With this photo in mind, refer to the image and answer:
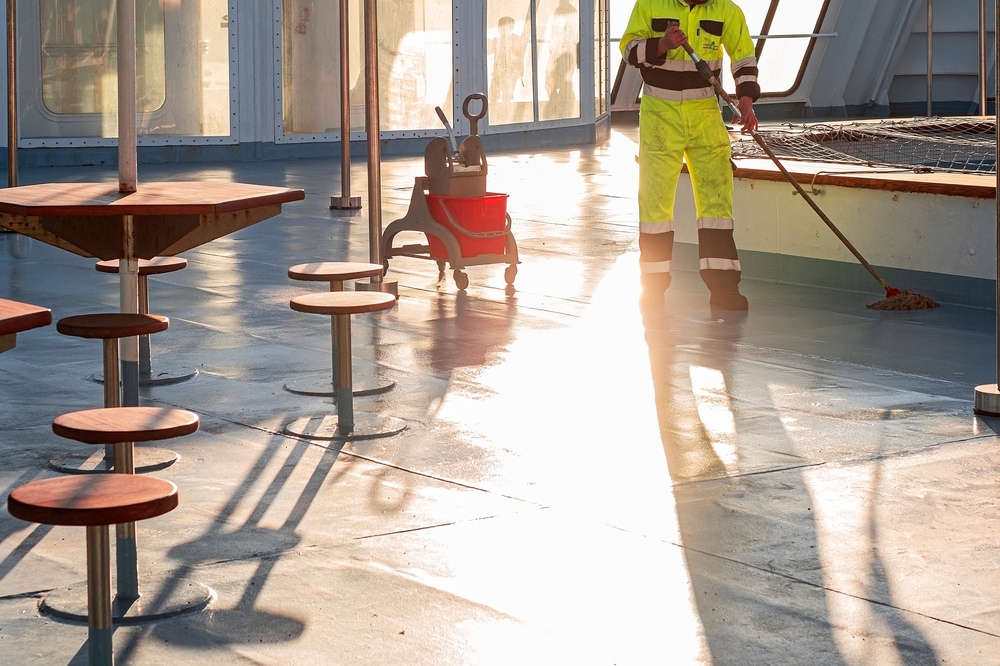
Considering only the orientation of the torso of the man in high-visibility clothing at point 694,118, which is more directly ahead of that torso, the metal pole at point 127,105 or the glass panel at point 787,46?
the metal pole

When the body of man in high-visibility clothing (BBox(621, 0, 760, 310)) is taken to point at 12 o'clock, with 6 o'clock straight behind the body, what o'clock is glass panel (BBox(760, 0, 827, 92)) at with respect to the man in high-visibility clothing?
The glass panel is roughly at 6 o'clock from the man in high-visibility clothing.

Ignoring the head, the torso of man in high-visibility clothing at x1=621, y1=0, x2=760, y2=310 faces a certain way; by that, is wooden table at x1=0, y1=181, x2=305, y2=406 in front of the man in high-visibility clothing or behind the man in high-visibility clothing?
in front

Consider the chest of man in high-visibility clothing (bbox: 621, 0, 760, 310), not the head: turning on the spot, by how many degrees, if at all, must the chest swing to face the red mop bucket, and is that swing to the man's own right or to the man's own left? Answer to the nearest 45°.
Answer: approximately 135° to the man's own right

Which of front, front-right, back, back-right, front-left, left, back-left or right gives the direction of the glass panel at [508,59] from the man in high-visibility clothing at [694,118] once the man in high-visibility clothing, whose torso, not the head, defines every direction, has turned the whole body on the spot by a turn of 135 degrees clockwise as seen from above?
front-right

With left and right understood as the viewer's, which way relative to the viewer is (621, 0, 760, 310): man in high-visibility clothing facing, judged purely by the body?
facing the viewer

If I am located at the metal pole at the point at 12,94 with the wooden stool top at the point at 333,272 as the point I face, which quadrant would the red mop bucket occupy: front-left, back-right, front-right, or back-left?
front-left

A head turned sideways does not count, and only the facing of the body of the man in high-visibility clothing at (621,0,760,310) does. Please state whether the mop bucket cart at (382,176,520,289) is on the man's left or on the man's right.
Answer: on the man's right

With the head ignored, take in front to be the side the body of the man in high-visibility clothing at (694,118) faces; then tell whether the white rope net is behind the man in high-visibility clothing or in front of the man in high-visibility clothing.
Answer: behind

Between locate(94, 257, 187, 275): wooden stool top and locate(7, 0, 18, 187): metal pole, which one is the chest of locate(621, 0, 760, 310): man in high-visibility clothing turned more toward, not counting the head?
the wooden stool top

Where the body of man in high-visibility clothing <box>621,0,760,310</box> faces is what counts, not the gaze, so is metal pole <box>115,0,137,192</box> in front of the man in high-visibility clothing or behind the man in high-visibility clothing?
in front

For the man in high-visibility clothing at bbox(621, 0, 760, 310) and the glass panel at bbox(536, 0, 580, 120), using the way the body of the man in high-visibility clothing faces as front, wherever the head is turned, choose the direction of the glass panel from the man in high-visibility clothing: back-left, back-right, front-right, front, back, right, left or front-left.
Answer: back
